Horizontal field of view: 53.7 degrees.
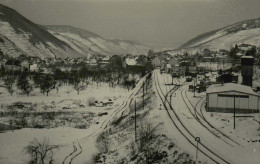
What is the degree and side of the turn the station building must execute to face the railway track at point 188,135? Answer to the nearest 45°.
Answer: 0° — it already faces it
